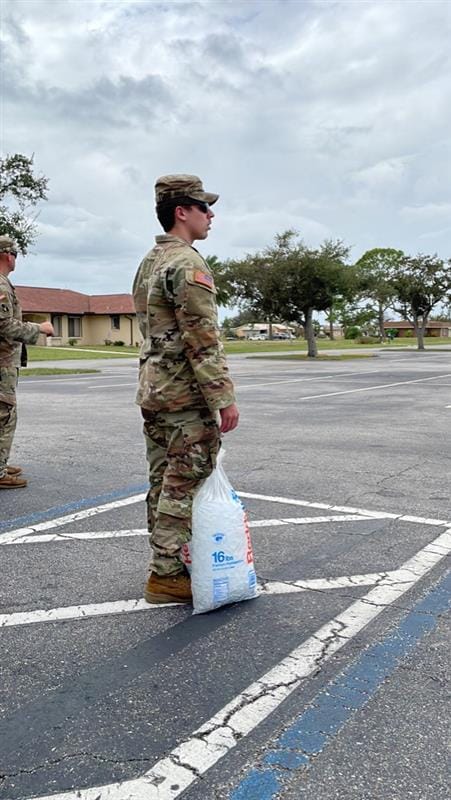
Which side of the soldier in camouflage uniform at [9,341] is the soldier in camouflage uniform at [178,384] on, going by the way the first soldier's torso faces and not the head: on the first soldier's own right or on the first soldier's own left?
on the first soldier's own right

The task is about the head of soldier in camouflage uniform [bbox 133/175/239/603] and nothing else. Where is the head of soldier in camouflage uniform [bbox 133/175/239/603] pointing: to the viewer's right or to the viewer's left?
to the viewer's right

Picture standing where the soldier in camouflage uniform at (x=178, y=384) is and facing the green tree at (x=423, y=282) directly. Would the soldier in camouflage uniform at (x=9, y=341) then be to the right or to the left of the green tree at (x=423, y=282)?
left

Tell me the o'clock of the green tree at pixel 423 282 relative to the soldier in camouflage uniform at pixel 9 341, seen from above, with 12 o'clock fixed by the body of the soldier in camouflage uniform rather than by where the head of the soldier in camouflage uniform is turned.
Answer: The green tree is roughly at 10 o'clock from the soldier in camouflage uniform.

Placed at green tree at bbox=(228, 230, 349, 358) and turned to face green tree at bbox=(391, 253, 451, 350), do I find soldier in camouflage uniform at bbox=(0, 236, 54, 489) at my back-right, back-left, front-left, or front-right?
back-right

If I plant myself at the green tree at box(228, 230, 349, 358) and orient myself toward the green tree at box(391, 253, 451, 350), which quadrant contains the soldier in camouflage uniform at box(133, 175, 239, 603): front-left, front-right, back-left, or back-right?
back-right

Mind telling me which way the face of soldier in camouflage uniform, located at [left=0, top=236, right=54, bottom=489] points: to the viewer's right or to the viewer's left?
to the viewer's right

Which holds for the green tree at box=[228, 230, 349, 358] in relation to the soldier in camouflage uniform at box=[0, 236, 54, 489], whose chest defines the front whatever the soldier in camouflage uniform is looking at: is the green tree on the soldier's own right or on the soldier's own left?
on the soldier's own left

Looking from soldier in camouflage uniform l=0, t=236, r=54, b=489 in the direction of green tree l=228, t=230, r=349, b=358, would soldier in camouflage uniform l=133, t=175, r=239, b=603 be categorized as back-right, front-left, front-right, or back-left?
back-right

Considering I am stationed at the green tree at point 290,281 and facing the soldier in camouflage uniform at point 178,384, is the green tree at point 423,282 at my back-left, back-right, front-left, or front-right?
back-left

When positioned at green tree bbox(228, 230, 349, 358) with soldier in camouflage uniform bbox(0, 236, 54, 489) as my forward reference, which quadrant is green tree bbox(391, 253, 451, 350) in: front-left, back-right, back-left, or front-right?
back-left

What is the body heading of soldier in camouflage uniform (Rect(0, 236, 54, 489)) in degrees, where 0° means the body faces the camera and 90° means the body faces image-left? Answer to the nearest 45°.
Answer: approximately 270°
